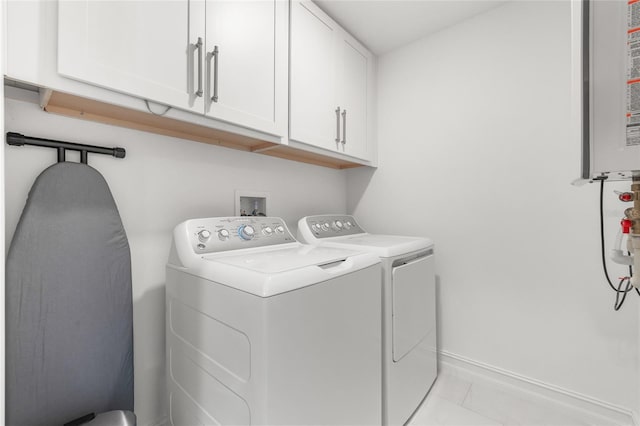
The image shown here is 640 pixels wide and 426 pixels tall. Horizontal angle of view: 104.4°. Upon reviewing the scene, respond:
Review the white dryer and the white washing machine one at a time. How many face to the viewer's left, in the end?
0

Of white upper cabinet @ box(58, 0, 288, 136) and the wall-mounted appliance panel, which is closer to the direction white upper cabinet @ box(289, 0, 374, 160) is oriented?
the wall-mounted appliance panel

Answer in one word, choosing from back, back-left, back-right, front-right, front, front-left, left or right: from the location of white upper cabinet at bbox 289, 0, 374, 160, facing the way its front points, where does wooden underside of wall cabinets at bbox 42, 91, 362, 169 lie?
right

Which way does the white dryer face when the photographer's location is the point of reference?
facing the viewer and to the right of the viewer

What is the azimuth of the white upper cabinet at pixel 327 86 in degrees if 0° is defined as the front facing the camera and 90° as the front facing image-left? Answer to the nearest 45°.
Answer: approximately 315°

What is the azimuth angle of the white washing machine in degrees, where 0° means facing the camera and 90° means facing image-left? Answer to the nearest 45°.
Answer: approximately 315°

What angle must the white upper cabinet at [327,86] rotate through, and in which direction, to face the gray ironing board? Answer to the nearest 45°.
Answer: approximately 90° to its right
